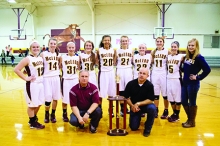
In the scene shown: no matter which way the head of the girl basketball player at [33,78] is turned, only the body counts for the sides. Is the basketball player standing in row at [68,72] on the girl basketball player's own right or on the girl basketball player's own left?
on the girl basketball player's own left

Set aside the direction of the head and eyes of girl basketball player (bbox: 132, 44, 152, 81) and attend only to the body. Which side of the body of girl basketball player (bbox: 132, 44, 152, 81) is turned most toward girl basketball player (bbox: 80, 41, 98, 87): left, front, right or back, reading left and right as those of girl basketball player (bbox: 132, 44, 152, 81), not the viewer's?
right

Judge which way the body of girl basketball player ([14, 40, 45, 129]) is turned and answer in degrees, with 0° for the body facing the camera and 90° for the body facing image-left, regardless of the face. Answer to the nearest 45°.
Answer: approximately 315°

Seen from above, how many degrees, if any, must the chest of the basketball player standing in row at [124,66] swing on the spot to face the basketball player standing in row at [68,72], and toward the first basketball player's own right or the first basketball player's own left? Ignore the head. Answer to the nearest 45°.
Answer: approximately 45° to the first basketball player's own right

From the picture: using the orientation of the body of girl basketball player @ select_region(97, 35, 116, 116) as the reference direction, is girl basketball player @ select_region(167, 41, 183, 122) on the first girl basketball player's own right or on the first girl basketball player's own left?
on the first girl basketball player's own left

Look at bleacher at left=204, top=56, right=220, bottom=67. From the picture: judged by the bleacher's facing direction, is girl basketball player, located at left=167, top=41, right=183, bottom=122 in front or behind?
in front

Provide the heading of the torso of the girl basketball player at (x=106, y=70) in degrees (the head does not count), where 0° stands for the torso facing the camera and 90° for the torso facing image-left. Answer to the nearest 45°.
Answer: approximately 0°

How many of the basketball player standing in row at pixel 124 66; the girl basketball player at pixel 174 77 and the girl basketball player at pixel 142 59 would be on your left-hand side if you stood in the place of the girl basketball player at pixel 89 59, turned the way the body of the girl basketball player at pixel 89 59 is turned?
3

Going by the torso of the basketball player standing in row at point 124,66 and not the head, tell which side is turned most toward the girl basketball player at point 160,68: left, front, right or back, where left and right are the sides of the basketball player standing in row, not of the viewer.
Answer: left
